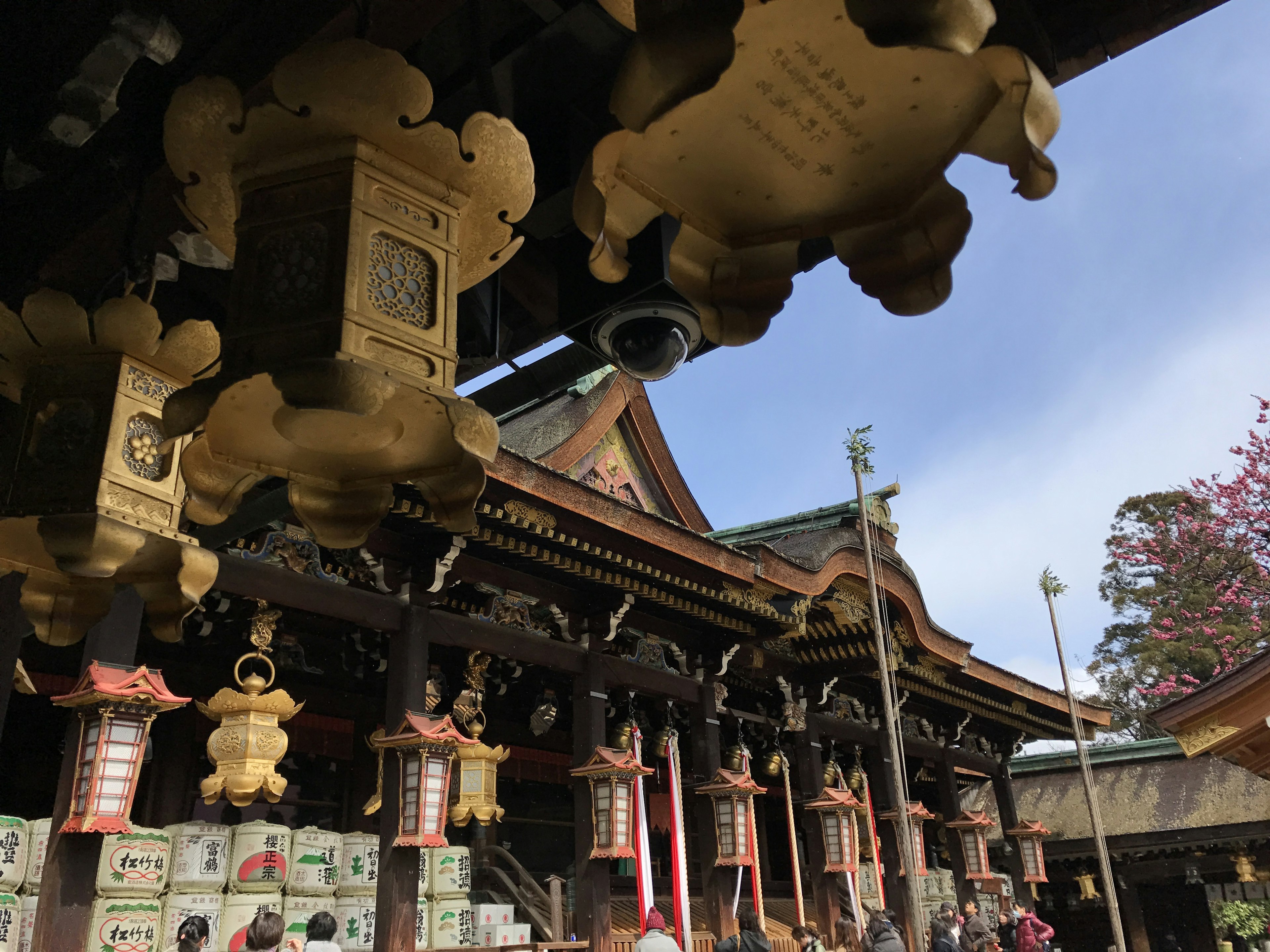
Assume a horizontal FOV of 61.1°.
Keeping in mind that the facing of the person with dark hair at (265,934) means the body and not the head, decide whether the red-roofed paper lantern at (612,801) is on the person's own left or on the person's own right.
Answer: on the person's own right

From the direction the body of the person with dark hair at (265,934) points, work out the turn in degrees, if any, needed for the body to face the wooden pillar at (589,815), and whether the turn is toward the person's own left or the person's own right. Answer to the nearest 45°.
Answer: approximately 90° to the person's own right

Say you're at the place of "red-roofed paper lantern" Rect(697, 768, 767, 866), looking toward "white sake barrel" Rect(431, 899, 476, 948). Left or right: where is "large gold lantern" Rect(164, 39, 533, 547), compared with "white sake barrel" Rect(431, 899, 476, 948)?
left

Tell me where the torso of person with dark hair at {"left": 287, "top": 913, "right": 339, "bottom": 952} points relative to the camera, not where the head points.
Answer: away from the camera

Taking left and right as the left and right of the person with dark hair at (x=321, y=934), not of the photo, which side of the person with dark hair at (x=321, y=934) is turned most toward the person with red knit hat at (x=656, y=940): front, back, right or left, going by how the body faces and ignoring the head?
right

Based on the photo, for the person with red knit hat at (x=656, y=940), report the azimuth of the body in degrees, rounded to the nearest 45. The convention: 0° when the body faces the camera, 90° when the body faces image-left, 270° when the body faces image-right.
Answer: approximately 180°

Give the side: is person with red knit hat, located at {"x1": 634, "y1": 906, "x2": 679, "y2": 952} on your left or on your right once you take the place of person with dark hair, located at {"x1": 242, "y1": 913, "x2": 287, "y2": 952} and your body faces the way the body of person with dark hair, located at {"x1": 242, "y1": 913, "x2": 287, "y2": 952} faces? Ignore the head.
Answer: on your right

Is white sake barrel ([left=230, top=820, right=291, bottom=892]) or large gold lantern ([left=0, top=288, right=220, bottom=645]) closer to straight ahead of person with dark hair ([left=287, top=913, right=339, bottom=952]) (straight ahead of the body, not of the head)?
the white sake barrel

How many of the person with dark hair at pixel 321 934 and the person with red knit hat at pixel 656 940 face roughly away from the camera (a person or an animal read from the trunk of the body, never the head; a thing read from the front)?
2

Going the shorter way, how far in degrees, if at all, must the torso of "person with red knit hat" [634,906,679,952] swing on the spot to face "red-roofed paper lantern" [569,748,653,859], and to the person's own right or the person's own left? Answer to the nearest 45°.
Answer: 0° — they already face it

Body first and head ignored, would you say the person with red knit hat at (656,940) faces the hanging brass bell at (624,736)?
yes

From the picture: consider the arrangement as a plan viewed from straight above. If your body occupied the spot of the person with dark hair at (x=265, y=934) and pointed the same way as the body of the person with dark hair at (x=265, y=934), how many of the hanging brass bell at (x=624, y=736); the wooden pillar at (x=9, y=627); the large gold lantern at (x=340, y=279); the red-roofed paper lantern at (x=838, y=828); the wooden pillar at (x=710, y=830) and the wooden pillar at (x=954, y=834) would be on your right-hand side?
4
